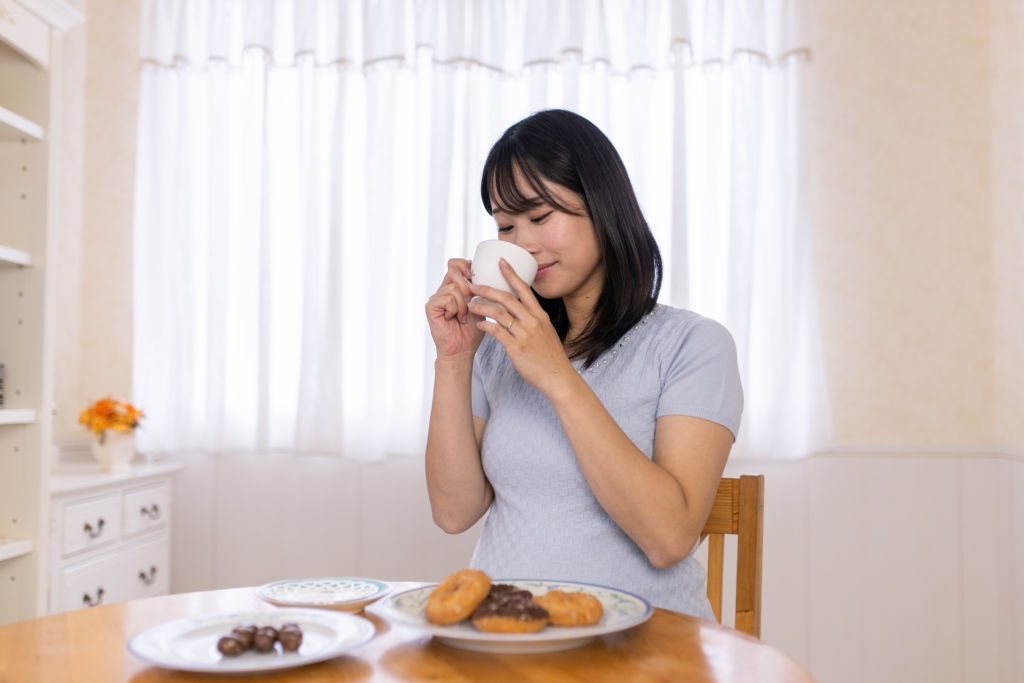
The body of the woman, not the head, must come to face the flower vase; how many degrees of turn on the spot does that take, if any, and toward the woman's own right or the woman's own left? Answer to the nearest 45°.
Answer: approximately 90° to the woman's own right

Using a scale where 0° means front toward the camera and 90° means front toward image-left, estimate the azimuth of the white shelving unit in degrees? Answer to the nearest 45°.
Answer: approximately 315°

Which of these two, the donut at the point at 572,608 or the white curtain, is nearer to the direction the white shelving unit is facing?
the donut

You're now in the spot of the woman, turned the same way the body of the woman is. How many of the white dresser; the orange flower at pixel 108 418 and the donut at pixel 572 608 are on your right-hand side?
2

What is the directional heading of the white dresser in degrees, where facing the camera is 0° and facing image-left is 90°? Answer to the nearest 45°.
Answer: approximately 315°

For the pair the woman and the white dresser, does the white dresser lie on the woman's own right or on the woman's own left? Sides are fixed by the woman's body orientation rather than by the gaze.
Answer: on the woman's own right

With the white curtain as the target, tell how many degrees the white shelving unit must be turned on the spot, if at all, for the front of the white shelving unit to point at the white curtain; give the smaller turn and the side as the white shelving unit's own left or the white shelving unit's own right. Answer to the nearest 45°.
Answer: approximately 45° to the white shelving unit's own left
